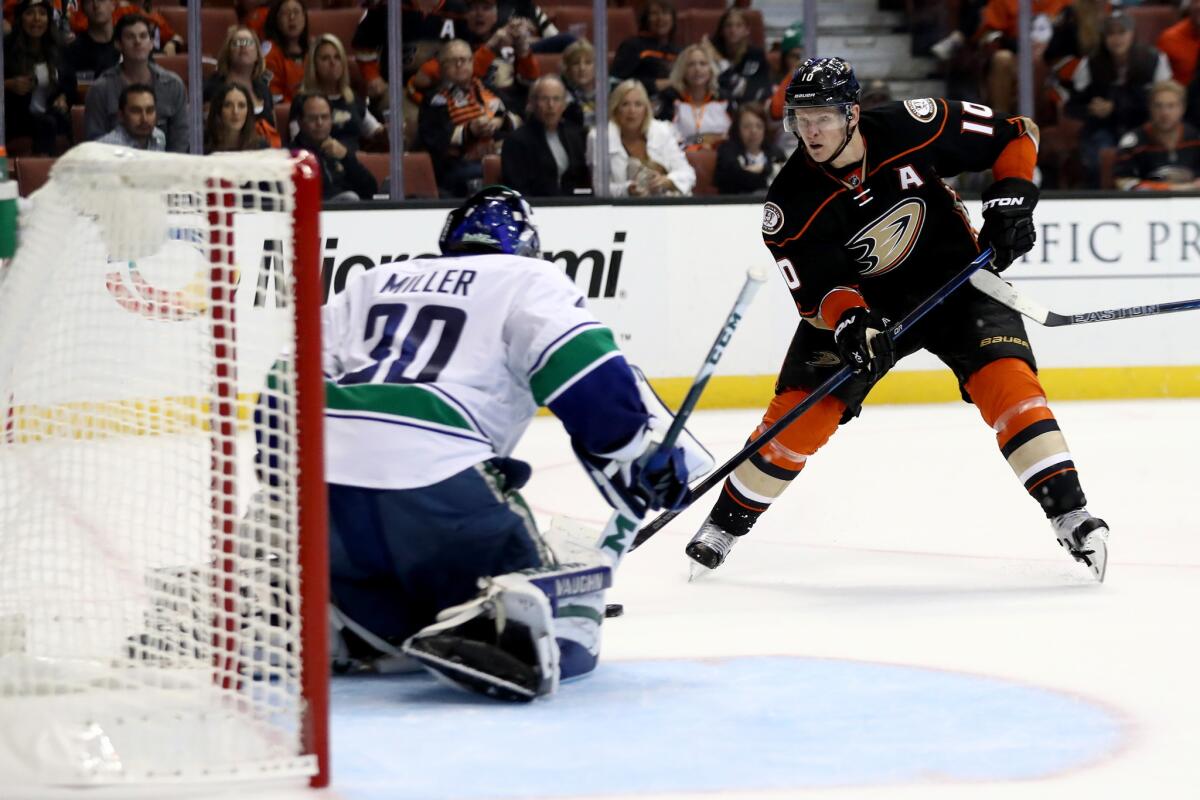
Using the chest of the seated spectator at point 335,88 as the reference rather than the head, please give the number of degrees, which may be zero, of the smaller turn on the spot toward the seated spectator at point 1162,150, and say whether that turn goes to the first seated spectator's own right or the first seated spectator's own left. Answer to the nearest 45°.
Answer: approximately 90° to the first seated spectator's own left

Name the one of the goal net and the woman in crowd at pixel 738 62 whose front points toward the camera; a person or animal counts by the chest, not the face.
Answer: the woman in crowd

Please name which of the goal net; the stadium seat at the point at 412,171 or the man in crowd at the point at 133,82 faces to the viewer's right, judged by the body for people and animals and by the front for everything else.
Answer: the goal net

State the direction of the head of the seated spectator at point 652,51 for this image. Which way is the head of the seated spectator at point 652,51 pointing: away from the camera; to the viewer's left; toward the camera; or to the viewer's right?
toward the camera

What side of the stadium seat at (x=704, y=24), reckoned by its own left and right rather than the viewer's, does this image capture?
front

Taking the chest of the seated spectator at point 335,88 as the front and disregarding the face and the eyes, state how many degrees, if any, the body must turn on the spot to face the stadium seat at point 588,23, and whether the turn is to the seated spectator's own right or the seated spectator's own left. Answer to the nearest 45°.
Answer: approximately 90° to the seated spectator's own left

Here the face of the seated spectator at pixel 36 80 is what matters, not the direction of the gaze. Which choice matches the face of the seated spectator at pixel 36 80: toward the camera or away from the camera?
toward the camera

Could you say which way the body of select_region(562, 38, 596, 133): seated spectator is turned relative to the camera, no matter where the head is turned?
toward the camera

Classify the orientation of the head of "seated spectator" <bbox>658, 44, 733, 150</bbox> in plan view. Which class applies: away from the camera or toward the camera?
toward the camera

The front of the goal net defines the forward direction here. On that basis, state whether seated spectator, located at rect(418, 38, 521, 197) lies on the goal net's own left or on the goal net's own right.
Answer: on the goal net's own left

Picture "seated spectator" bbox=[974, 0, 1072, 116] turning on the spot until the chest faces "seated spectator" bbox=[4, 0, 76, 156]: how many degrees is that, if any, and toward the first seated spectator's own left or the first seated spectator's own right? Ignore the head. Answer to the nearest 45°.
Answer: approximately 45° to the first seated spectator's own right

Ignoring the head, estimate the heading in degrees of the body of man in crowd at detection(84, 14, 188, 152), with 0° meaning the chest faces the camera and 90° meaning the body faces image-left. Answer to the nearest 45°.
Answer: approximately 0°

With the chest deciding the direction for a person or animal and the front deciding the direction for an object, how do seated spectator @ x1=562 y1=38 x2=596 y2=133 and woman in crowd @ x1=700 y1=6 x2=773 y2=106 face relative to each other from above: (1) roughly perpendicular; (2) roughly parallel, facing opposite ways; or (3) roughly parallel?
roughly parallel

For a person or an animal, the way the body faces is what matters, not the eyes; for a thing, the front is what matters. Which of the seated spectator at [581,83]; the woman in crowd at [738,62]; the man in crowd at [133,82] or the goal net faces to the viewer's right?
the goal net

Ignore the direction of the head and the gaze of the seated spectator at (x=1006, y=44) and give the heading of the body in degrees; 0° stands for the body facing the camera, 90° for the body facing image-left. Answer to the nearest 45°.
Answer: approximately 0°
